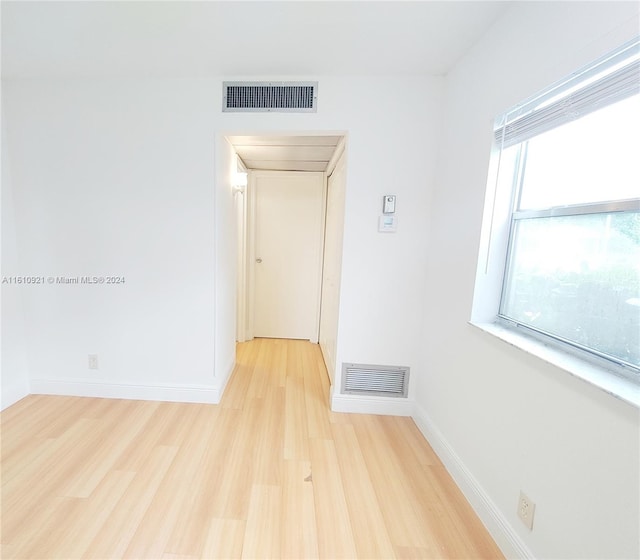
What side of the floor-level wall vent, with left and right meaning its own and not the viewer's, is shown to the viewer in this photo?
front

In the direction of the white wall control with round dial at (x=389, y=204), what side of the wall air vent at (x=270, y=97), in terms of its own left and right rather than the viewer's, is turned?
left

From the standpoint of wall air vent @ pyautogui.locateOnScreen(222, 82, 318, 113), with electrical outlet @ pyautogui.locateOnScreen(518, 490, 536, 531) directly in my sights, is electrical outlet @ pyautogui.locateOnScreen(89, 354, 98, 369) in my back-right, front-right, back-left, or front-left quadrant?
back-right

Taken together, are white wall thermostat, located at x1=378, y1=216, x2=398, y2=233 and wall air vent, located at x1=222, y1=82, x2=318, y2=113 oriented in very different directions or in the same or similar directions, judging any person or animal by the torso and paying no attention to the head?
same or similar directions

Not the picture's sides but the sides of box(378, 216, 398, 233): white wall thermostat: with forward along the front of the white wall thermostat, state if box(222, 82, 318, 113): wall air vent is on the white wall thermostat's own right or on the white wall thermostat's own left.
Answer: on the white wall thermostat's own right

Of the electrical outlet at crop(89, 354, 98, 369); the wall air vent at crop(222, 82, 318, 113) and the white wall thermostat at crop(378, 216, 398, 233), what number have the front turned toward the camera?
3

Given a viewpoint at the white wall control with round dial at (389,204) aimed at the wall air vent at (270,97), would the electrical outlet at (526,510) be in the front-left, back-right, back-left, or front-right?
back-left

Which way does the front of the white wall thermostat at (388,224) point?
toward the camera

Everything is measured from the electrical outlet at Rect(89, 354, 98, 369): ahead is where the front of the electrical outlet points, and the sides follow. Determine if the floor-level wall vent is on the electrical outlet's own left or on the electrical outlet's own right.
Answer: on the electrical outlet's own left

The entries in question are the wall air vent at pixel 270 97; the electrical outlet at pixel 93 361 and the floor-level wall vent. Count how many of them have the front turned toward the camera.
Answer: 3

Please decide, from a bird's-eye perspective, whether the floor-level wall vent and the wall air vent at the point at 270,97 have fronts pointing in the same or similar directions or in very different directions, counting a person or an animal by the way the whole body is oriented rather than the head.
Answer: same or similar directions

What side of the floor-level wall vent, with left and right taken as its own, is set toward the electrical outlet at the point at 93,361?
right

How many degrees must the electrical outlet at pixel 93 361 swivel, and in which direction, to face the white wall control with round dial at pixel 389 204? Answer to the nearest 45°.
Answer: approximately 45° to its left
